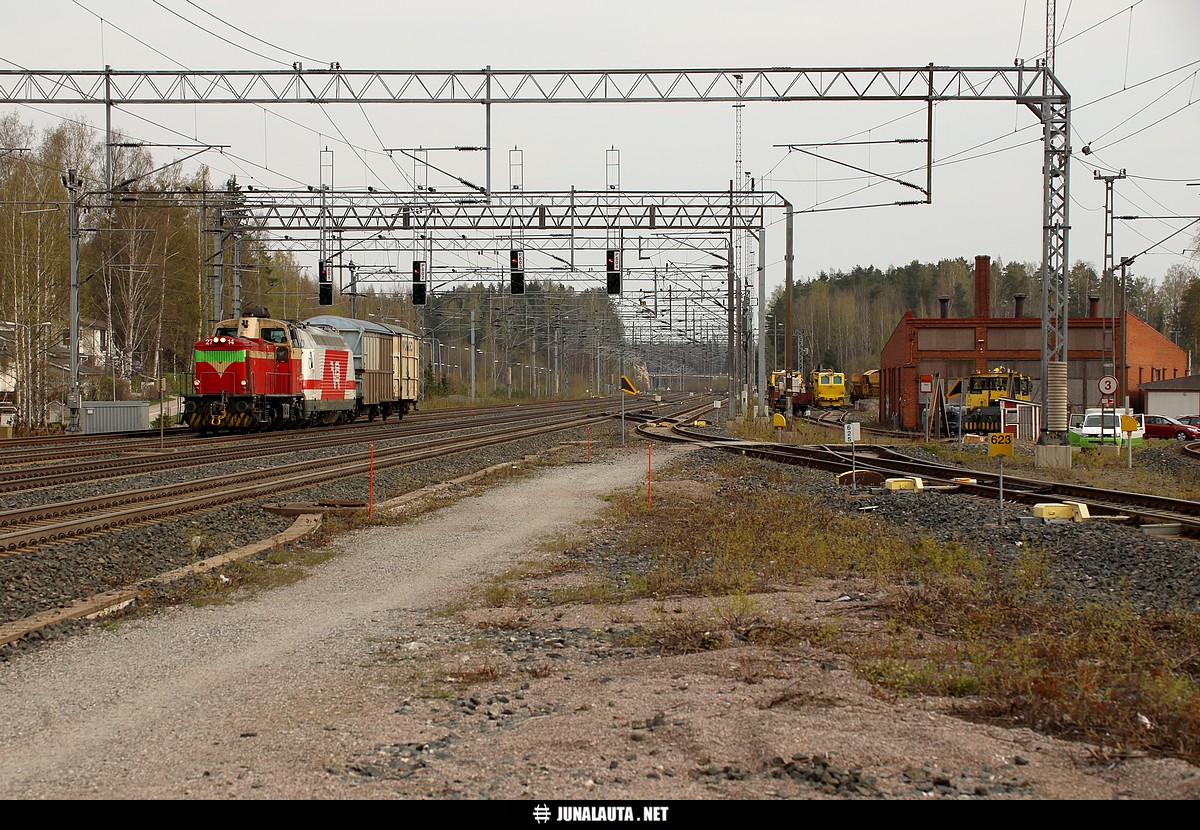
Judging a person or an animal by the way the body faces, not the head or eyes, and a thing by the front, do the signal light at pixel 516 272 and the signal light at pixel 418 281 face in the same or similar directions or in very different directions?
same or similar directions

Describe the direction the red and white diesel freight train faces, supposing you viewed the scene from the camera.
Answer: facing the viewer and to the left of the viewer

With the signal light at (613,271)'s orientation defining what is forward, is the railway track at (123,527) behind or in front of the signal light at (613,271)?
in front

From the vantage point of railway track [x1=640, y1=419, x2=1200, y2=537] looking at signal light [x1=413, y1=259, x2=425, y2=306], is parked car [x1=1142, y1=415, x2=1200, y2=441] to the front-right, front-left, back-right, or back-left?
front-right

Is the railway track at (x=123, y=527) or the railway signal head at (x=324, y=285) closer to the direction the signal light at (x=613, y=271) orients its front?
the railway track

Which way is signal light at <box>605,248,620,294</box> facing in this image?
toward the camera

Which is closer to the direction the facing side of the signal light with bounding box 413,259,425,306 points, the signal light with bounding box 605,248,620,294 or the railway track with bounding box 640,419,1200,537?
the railway track

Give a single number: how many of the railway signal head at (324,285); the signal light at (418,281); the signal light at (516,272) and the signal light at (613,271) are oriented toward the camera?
4

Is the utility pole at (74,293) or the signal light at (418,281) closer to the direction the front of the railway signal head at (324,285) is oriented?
the utility pole

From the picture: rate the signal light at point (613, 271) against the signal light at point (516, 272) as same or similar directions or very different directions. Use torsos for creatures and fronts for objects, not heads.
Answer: same or similar directions

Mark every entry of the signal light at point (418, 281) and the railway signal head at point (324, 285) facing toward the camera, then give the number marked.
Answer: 2

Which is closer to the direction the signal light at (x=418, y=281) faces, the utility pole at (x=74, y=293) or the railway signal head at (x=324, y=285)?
the utility pole

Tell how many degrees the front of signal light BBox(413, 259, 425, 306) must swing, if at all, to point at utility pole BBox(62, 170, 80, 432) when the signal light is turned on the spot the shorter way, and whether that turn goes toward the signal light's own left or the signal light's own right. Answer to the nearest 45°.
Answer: approximately 45° to the signal light's own right

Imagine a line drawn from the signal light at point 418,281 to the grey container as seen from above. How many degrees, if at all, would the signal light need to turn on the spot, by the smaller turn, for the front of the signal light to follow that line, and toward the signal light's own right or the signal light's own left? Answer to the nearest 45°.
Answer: approximately 45° to the signal light's own right

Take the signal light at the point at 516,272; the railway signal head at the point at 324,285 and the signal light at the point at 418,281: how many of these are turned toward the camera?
3

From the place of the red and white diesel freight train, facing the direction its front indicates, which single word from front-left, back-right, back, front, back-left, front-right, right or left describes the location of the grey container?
right

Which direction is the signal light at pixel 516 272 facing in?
toward the camera

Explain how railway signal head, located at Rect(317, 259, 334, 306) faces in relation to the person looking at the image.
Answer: facing the viewer
